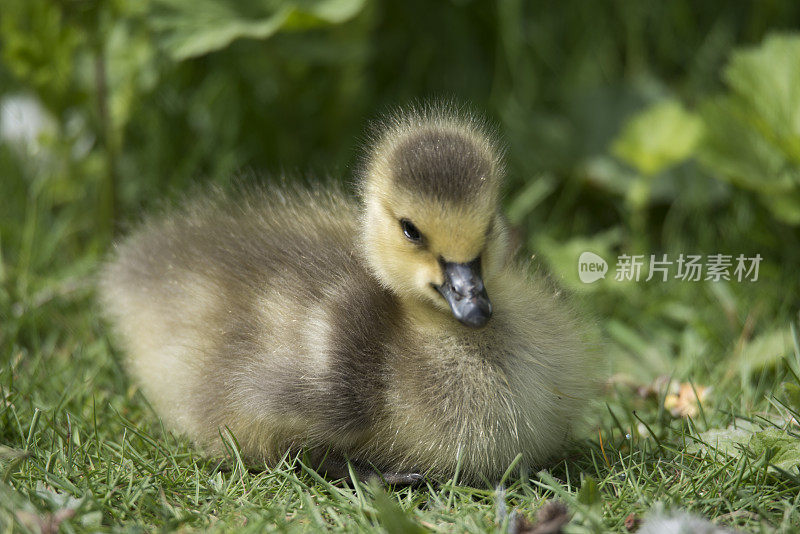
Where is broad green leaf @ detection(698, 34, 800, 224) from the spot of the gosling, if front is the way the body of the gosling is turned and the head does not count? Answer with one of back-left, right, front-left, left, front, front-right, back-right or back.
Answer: left

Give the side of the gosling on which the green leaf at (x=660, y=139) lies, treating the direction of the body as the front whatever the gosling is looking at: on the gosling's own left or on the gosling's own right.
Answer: on the gosling's own left

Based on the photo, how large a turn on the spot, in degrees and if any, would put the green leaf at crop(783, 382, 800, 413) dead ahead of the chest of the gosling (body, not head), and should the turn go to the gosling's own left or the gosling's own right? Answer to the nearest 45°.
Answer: approximately 45° to the gosling's own left

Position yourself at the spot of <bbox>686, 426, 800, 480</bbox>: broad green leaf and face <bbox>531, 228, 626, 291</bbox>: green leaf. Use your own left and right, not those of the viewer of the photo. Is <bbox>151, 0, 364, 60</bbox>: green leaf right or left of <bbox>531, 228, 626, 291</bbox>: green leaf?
left

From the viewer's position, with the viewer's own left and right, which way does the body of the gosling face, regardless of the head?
facing the viewer and to the right of the viewer
